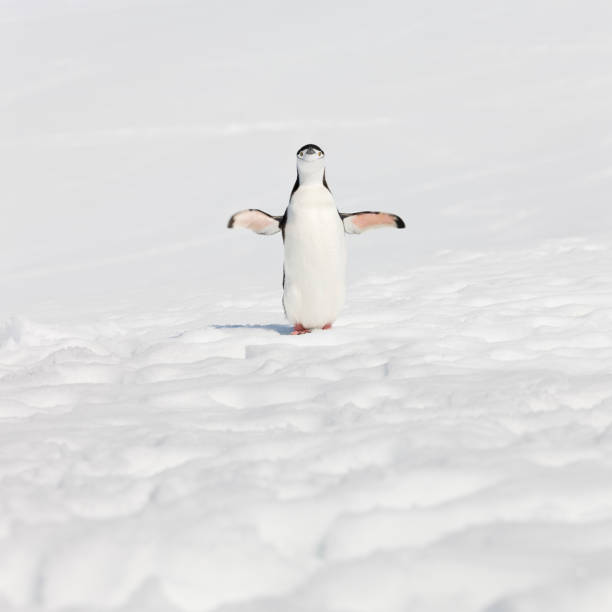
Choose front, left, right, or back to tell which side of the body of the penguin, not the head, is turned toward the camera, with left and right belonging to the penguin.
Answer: front
